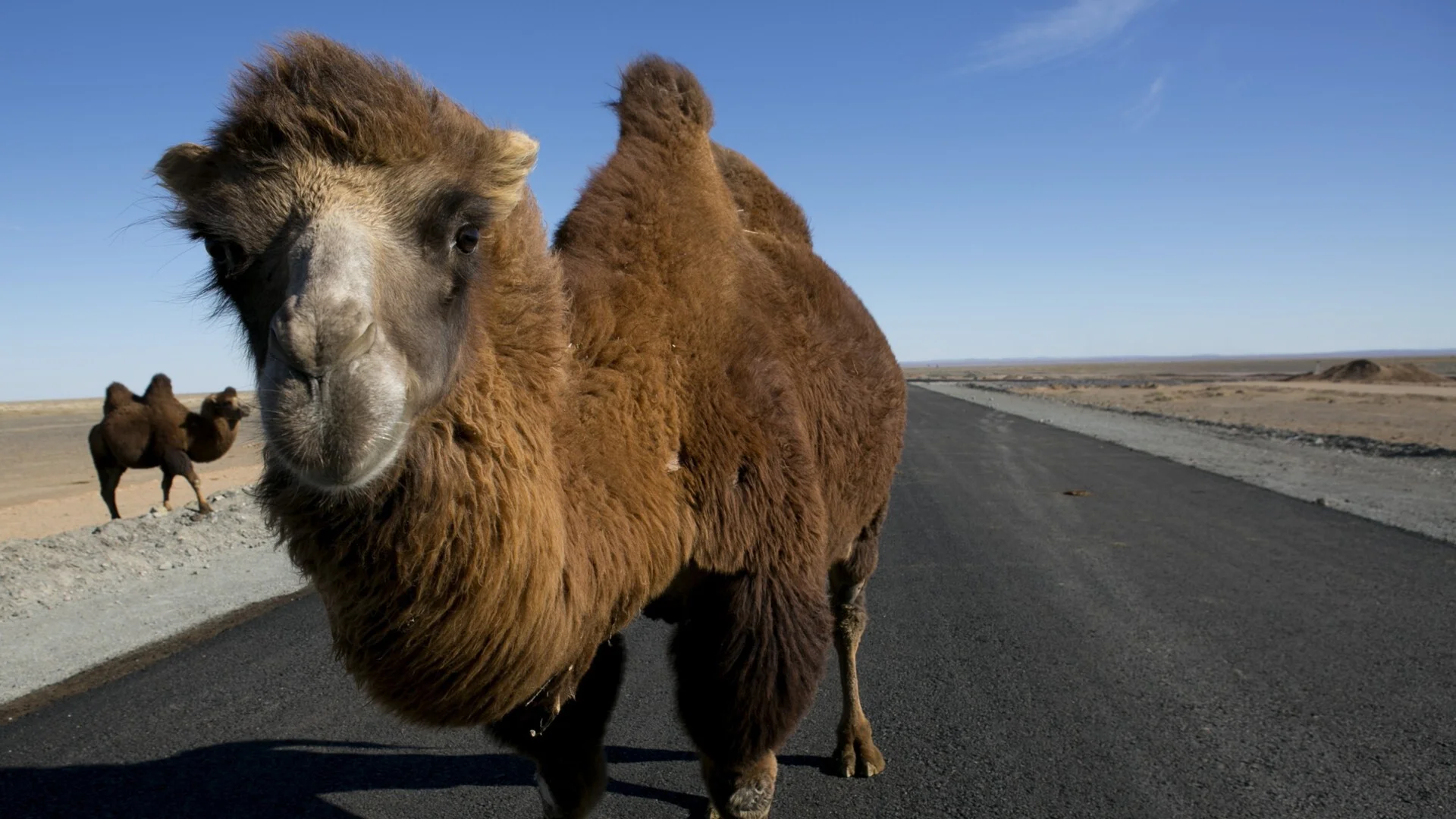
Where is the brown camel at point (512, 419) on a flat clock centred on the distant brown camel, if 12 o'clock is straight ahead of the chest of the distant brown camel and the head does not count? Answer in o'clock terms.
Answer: The brown camel is roughly at 3 o'clock from the distant brown camel.

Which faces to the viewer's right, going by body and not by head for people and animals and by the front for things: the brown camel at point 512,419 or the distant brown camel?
the distant brown camel

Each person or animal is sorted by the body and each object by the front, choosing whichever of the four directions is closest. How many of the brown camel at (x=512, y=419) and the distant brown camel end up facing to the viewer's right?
1

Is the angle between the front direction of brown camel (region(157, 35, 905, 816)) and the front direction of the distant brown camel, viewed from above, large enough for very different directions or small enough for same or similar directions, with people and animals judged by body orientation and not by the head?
very different directions

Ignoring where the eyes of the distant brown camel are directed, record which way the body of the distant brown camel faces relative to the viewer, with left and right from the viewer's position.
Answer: facing to the right of the viewer
